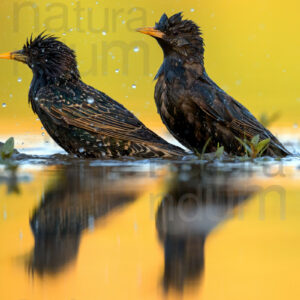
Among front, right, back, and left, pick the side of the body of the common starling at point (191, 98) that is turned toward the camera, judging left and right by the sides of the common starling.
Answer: left

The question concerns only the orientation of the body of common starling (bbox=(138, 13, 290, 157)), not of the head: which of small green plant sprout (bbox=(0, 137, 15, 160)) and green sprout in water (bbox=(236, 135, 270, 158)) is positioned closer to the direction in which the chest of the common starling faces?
the small green plant sprout

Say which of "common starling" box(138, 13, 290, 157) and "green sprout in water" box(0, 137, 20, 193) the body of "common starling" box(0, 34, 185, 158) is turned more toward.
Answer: the green sprout in water

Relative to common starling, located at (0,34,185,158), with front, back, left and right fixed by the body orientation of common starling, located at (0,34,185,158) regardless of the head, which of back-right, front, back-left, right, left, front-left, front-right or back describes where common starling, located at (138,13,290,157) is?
back

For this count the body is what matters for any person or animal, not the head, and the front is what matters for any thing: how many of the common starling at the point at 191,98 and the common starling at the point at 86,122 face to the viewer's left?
2

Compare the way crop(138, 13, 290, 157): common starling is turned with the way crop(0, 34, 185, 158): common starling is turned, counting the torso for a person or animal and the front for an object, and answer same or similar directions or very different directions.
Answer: same or similar directions

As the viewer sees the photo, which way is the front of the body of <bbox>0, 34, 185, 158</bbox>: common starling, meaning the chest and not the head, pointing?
to the viewer's left

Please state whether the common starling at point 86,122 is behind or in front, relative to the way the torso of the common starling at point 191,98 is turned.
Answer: in front

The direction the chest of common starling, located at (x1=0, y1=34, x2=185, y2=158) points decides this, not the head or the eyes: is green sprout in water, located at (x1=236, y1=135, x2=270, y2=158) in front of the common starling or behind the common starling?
behind

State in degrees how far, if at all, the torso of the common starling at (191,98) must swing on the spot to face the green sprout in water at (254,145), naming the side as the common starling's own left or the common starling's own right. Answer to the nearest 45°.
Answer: approximately 180°
